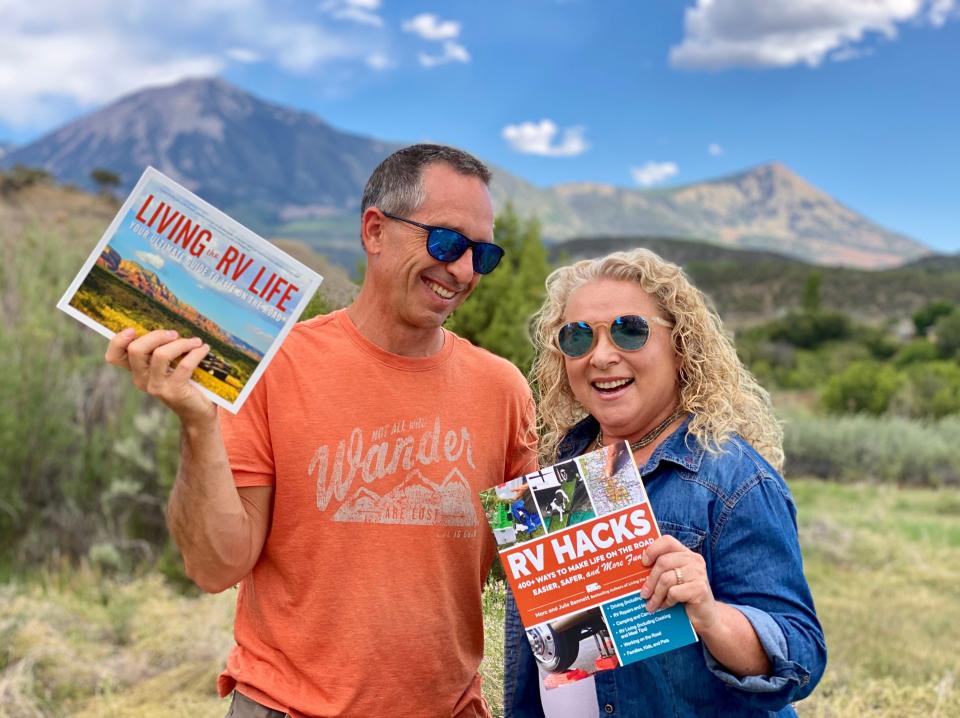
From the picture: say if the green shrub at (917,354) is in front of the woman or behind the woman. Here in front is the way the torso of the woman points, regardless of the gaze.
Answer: behind

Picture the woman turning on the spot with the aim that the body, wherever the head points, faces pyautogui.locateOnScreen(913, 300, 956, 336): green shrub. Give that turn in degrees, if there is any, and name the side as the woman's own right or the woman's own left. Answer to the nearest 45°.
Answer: approximately 135° to the woman's own right

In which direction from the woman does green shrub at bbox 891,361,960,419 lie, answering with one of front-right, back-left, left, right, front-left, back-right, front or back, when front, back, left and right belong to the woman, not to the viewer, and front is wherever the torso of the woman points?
back-right

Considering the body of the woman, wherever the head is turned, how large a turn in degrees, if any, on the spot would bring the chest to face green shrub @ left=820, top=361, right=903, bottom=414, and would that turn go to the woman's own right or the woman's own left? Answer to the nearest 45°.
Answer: approximately 135° to the woman's own right

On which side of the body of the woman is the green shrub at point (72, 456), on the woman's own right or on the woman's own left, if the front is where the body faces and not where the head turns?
on the woman's own right

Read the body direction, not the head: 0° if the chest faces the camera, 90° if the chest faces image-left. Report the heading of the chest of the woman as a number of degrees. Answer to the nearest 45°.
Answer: approximately 45°

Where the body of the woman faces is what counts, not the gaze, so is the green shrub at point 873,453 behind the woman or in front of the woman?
behind

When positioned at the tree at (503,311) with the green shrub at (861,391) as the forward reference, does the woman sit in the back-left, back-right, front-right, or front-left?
back-right
